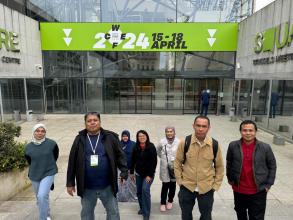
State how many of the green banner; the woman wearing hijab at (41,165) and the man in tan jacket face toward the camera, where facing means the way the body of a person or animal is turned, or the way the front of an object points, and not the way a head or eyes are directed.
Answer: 3

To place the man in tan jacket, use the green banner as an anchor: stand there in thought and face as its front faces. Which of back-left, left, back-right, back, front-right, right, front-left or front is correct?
front

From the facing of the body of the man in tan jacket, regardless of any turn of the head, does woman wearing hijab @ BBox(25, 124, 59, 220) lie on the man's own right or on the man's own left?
on the man's own right

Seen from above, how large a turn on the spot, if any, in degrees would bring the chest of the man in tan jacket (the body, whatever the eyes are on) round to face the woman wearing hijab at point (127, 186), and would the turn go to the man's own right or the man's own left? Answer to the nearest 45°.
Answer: approximately 135° to the man's own right

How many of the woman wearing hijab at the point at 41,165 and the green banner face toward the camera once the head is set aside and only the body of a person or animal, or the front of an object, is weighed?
2

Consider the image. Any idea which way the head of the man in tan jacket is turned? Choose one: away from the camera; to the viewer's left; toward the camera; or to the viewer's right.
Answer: toward the camera

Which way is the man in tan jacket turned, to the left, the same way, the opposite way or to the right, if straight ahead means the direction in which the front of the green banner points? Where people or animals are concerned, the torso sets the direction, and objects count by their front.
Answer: the same way

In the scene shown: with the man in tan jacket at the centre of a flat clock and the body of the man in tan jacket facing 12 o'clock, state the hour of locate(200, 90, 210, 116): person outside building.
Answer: The person outside building is roughly at 6 o'clock from the man in tan jacket.

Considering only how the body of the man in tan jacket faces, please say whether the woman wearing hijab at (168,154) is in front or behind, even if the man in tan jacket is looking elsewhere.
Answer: behind

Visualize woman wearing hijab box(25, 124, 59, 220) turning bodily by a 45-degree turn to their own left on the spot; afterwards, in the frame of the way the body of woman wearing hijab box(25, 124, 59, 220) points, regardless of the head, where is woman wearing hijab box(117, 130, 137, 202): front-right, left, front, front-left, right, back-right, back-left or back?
front-left

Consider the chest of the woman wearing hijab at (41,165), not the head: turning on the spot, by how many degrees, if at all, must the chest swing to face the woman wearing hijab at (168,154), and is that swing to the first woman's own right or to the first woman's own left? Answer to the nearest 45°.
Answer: approximately 90° to the first woman's own left

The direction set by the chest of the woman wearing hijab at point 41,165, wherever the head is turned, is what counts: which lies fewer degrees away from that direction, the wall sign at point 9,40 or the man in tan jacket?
the man in tan jacket

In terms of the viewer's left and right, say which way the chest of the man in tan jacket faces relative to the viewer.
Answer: facing the viewer

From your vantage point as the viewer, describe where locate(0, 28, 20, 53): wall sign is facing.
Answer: facing the viewer and to the right of the viewer

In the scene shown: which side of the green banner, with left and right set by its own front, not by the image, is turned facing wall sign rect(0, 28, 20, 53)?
right

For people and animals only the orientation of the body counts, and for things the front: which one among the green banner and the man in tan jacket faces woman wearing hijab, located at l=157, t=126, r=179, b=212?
the green banner

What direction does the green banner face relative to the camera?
toward the camera
